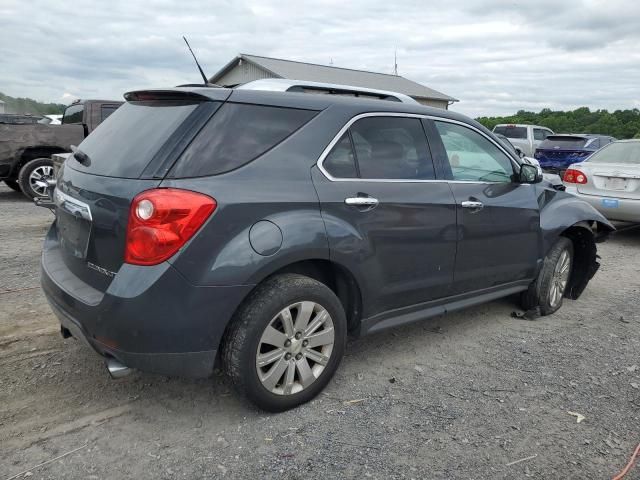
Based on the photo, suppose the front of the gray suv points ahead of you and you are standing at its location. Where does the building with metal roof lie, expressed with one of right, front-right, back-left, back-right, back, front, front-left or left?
front-left

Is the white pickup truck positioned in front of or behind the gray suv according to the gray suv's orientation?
in front

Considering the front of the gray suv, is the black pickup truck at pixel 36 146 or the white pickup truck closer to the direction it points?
the white pickup truck

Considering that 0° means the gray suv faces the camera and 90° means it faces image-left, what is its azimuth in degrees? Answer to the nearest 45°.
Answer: approximately 225°

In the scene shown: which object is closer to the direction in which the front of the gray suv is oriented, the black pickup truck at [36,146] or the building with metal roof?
the building with metal roof

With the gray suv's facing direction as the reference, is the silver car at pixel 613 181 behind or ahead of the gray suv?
ahead

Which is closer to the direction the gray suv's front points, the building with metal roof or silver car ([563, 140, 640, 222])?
the silver car

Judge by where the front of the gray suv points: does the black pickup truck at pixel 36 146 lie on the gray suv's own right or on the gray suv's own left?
on the gray suv's own left
